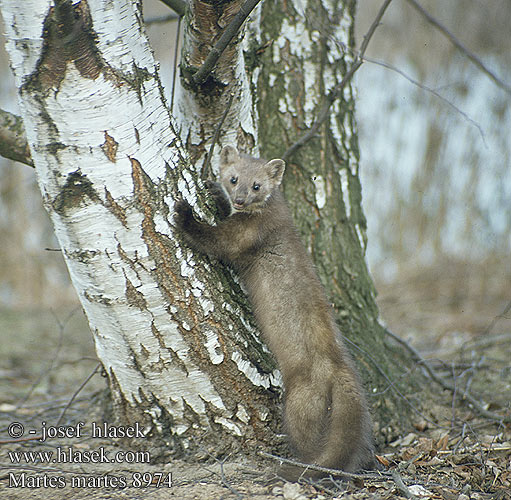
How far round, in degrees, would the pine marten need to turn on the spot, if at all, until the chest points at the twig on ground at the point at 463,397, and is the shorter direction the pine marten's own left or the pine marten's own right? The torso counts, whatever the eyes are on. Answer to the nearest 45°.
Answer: approximately 90° to the pine marten's own right

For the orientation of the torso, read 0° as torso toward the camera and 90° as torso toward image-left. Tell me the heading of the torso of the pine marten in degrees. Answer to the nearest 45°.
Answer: approximately 135°

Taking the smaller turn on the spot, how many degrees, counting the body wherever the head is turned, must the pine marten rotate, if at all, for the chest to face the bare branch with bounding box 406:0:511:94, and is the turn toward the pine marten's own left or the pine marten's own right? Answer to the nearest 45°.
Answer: approximately 90° to the pine marten's own right

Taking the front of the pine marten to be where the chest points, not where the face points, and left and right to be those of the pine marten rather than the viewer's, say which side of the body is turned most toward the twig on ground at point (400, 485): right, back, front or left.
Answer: back

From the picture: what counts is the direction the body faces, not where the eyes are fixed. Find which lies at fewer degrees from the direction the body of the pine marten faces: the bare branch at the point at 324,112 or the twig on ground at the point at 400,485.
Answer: the bare branch
